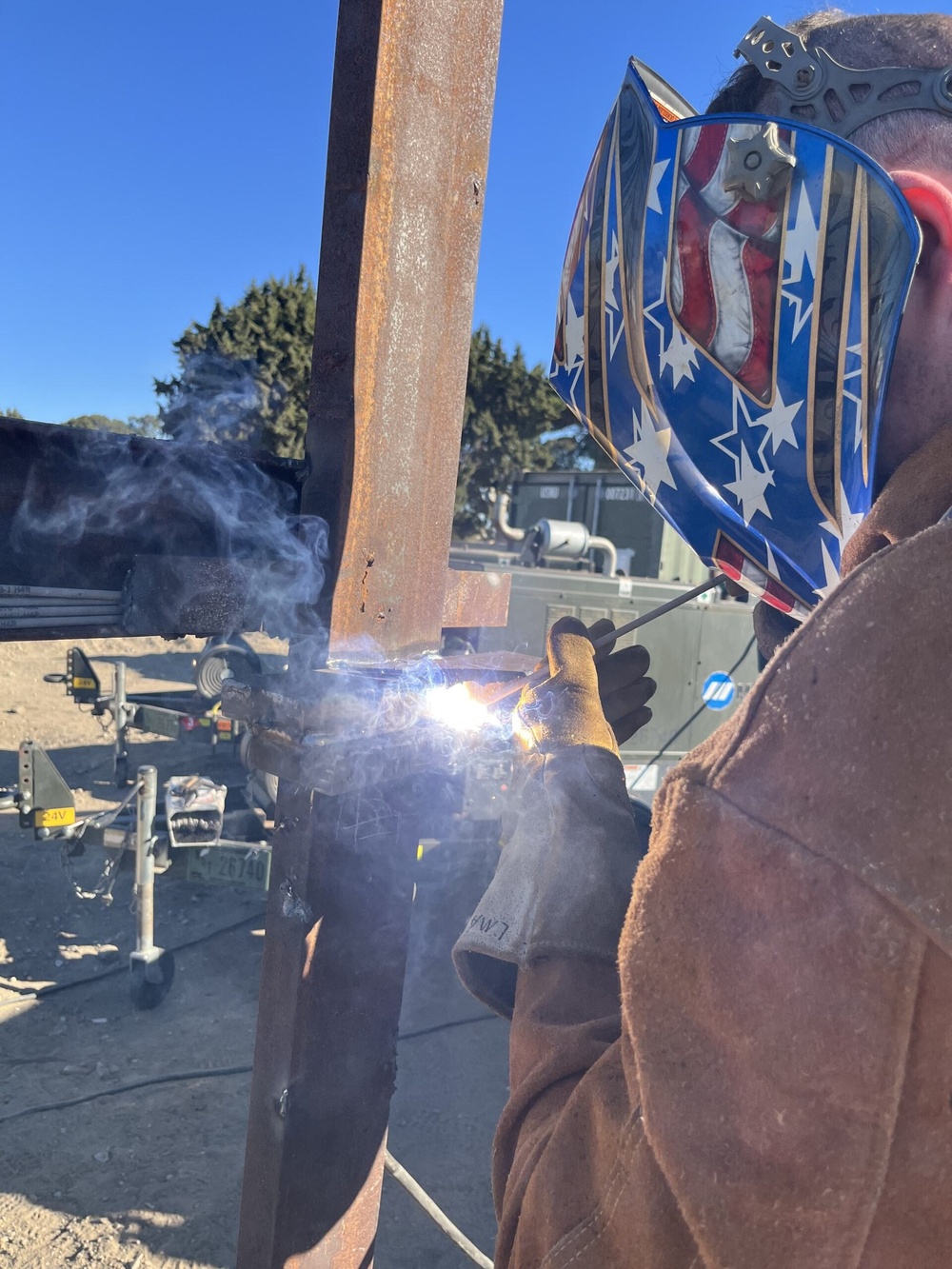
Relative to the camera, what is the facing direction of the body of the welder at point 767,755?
to the viewer's left

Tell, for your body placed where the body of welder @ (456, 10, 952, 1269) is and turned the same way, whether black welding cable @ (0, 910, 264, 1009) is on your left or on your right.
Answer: on your right

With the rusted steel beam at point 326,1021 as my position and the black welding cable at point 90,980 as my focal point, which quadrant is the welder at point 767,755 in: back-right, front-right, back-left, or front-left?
back-right

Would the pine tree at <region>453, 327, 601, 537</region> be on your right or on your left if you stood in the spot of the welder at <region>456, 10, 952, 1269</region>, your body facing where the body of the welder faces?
on your right

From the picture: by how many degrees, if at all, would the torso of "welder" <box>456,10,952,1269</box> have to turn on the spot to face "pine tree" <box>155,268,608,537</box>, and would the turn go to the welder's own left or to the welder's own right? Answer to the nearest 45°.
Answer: approximately 45° to the welder's own right

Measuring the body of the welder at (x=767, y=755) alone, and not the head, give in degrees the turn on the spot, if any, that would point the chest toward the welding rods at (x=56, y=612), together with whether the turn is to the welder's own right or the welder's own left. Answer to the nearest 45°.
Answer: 0° — they already face it

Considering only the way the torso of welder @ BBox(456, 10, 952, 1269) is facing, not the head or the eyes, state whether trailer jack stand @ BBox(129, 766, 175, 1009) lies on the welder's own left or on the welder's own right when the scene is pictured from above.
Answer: on the welder's own right
